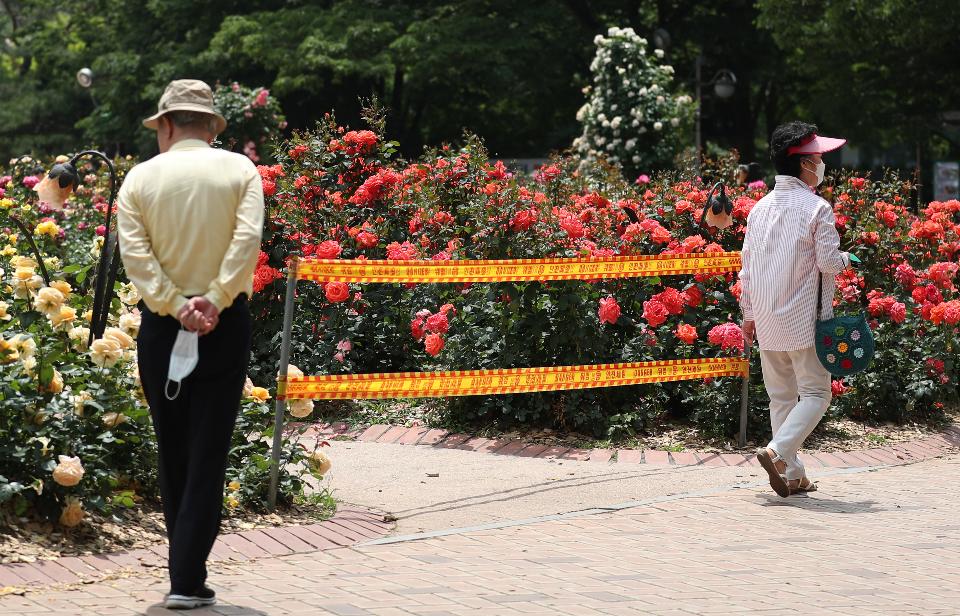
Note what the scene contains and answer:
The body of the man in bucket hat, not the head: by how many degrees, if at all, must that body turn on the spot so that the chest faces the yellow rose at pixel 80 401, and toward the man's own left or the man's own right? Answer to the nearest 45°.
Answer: approximately 45° to the man's own left

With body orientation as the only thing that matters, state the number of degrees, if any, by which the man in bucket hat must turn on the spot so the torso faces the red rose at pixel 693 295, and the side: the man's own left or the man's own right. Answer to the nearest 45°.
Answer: approximately 45° to the man's own right

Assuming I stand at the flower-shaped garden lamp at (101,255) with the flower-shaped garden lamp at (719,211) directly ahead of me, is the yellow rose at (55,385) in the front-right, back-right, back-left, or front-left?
back-right

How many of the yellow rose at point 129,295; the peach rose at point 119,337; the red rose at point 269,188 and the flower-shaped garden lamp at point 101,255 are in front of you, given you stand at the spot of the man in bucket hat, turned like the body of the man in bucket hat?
4

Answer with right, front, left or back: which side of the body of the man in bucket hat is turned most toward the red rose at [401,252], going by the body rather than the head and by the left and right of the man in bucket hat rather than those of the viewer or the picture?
front

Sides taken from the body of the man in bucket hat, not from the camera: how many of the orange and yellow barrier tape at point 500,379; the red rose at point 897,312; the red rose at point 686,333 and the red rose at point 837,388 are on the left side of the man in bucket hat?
0

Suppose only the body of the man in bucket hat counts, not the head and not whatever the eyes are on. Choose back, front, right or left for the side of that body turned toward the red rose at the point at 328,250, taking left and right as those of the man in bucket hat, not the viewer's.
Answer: front

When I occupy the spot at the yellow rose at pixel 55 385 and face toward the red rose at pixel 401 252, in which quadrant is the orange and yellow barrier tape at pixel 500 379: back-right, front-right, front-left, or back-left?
front-right

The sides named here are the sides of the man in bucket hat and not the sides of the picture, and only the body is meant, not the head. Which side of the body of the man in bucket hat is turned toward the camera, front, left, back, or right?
back

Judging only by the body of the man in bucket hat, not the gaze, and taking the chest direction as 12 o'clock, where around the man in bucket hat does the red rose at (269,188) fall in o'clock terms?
The red rose is roughly at 12 o'clock from the man in bucket hat.

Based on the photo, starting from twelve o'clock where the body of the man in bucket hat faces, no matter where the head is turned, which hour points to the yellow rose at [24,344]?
The yellow rose is roughly at 11 o'clock from the man in bucket hat.

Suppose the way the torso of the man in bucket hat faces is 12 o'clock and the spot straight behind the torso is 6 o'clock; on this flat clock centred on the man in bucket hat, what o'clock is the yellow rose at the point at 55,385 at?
The yellow rose is roughly at 11 o'clock from the man in bucket hat.

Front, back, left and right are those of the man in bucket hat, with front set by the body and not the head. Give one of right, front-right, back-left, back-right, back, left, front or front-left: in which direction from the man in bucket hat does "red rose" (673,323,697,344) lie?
front-right

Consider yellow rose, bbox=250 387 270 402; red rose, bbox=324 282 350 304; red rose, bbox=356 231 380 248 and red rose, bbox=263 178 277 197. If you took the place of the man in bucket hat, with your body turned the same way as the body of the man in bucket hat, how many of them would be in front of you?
4

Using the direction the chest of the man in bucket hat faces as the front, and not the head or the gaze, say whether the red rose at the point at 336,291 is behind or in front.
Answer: in front

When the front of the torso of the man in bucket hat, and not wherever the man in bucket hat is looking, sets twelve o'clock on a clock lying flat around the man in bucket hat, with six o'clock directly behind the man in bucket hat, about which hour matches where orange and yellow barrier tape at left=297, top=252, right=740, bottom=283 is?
The orange and yellow barrier tape is roughly at 1 o'clock from the man in bucket hat.

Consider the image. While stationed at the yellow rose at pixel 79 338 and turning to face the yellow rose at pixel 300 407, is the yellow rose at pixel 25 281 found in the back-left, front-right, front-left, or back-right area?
back-left
